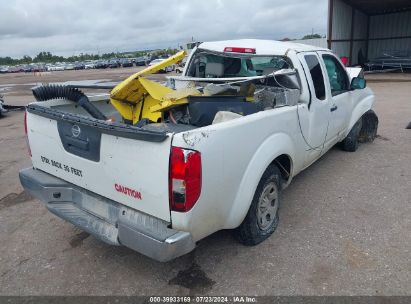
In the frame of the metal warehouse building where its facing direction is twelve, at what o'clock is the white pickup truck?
The white pickup truck is roughly at 12 o'clock from the metal warehouse building.

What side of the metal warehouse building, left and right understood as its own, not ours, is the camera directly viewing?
front

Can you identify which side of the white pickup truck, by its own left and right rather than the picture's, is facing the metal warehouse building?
front

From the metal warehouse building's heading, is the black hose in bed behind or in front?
in front

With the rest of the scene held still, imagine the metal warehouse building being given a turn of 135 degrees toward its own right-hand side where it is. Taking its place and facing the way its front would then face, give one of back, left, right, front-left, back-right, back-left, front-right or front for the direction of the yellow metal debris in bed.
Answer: back-left

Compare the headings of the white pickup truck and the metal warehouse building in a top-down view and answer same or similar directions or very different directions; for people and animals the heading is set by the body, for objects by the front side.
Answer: very different directions

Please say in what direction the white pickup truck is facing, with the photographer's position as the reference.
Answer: facing away from the viewer and to the right of the viewer
